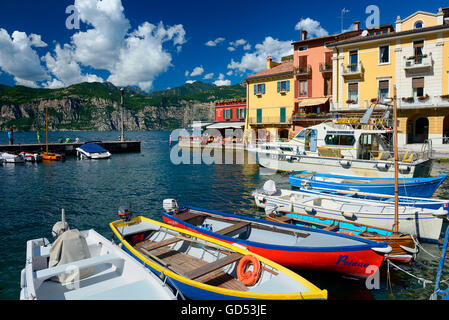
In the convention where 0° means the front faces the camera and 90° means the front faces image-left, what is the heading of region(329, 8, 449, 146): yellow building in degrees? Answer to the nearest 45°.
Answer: approximately 45°

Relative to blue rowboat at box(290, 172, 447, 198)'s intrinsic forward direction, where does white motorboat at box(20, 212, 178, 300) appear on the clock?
The white motorboat is roughly at 4 o'clock from the blue rowboat.

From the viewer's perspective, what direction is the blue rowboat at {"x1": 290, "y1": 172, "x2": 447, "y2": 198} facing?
to the viewer's right

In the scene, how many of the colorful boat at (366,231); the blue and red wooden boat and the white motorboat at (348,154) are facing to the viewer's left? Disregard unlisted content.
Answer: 1

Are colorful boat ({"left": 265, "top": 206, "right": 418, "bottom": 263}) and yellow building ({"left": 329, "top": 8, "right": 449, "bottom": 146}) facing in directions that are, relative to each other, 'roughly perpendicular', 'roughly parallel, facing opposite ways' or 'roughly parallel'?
roughly perpendicular

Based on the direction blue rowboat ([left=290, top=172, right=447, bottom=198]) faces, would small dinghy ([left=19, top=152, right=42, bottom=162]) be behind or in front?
behind

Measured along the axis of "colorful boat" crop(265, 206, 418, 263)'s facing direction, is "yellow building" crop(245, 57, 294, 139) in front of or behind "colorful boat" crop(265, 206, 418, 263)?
behind

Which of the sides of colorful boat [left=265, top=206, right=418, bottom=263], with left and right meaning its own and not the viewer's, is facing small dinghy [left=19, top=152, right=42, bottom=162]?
back

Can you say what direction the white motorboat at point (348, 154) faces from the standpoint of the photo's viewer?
facing to the left of the viewer

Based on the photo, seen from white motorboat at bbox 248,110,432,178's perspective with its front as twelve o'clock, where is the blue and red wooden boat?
The blue and red wooden boat is roughly at 9 o'clock from the white motorboat.

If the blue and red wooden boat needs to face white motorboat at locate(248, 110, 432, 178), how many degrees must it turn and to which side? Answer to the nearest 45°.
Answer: approximately 135° to its left

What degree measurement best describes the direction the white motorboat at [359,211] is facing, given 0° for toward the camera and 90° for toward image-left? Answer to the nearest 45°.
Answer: approximately 315°
